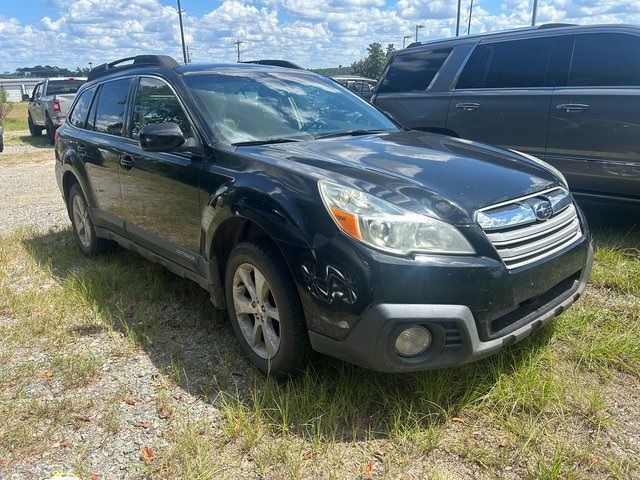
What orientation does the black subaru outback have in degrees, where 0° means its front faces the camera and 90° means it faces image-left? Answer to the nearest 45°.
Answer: approximately 315°

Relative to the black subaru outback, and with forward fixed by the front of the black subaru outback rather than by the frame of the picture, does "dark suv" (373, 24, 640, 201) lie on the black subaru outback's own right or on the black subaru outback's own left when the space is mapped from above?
on the black subaru outback's own left

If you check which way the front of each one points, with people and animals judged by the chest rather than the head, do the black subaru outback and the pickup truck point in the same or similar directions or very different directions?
very different directions

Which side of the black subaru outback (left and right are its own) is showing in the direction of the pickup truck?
back

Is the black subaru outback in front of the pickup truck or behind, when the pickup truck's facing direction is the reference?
behind

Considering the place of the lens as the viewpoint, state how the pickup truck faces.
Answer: facing away from the viewer and to the left of the viewer
